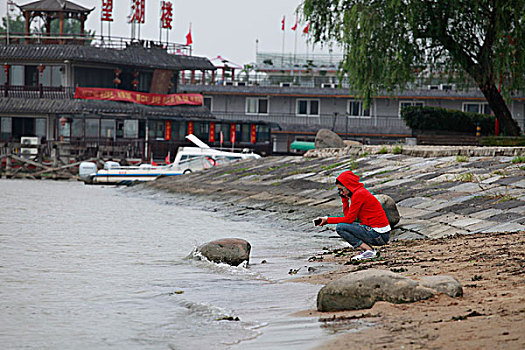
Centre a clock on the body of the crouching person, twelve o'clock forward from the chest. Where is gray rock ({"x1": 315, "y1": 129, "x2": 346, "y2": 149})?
The gray rock is roughly at 3 o'clock from the crouching person.

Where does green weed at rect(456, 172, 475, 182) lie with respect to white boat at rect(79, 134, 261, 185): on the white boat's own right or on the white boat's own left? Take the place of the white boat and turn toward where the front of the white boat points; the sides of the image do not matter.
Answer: on the white boat's own right

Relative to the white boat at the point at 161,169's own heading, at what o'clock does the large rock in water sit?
The large rock in water is roughly at 3 o'clock from the white boat.

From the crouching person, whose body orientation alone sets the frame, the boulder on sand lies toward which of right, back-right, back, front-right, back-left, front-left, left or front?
left

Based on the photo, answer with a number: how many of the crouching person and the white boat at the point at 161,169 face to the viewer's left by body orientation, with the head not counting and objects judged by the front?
1

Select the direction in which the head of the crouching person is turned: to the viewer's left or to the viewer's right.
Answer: to the viewer's left

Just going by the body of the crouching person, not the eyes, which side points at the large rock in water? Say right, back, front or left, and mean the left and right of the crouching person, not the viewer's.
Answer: front

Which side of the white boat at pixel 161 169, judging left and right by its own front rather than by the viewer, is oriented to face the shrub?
front

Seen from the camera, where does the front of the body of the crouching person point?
to the viewer's left

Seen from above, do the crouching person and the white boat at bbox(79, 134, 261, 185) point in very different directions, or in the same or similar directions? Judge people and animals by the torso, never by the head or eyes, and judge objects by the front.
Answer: very different directions

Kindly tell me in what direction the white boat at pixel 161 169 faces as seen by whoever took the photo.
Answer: facing to the right of the viewer
